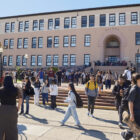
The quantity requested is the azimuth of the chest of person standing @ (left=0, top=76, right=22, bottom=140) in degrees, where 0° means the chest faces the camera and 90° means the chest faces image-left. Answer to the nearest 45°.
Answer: approximately 180°
